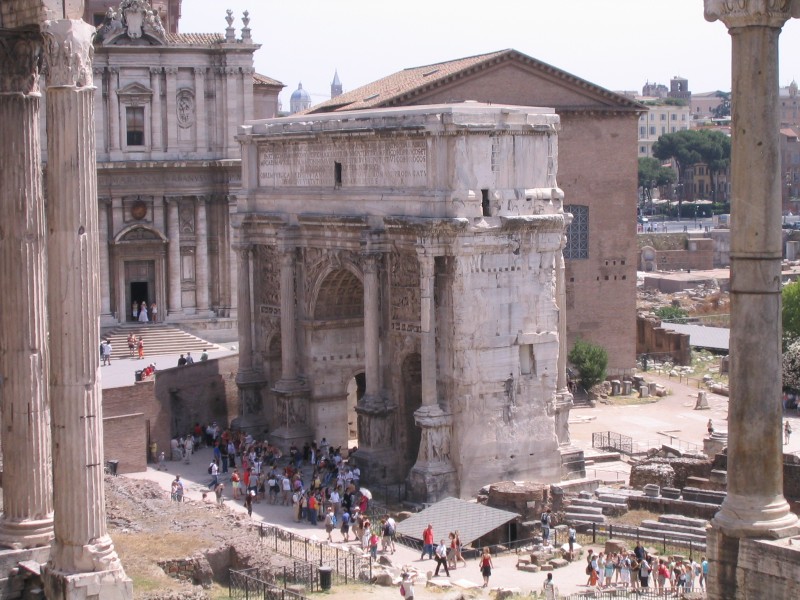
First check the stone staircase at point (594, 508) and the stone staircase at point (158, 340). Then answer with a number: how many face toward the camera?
2

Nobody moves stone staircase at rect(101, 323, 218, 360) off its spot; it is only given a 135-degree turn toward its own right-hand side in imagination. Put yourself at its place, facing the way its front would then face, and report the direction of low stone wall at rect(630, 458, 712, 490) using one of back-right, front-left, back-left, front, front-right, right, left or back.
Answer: back

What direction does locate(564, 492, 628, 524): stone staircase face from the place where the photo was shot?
facing the viewer

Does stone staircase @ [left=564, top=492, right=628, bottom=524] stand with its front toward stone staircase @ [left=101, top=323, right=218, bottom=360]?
no

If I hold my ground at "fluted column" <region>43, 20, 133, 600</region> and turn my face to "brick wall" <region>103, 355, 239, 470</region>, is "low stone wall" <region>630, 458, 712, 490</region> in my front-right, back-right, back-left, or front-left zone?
front-right

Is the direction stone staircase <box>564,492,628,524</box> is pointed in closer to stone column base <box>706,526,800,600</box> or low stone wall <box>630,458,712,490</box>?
the stone column base

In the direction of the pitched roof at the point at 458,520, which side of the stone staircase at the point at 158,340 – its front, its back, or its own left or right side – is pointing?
front

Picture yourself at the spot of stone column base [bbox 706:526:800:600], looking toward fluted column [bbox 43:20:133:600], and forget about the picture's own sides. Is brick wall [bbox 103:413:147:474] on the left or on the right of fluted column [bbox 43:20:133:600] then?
right

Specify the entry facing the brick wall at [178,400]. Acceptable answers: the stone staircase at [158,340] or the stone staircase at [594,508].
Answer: the stone staircase at [158,340]

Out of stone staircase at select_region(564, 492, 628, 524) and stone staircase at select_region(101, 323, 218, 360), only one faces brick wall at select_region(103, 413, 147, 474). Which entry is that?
stone staircase at select_region(101, 323, 218, 360)

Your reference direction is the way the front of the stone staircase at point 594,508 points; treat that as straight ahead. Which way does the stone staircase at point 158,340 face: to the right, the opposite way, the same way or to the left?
the same way

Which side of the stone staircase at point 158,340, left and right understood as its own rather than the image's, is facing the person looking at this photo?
front

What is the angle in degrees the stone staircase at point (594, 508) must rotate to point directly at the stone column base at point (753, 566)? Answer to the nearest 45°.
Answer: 0° — it already faces it
